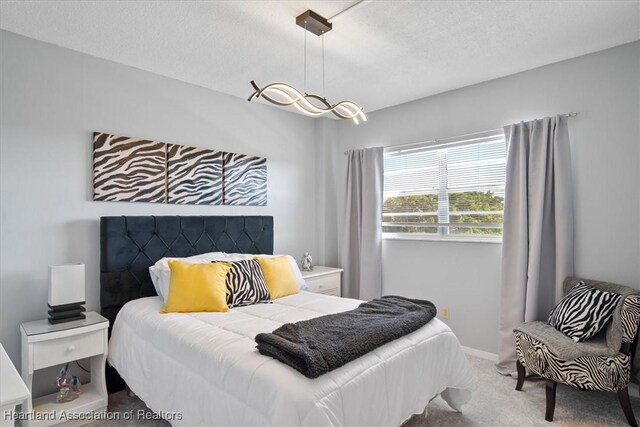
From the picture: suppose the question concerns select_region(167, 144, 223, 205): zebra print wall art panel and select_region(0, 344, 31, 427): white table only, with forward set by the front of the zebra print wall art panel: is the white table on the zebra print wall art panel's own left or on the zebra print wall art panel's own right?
on the zebra print wall art panel's own right

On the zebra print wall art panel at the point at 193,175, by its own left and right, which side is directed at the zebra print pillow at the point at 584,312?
front

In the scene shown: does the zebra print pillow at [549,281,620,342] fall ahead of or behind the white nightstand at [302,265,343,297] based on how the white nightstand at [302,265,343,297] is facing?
ahead

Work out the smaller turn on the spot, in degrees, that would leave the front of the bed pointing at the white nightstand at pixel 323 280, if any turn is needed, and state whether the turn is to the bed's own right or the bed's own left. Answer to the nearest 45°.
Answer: approximately 135° to the bed's own left

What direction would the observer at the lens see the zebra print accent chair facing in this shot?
facing the viewer and to the left of the viewer

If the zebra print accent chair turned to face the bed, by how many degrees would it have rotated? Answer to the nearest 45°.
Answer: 0° — it already faces it

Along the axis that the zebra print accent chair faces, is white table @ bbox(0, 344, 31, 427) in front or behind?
in front

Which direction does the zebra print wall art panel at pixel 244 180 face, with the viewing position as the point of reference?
facing the viewer and to the right of the viewer

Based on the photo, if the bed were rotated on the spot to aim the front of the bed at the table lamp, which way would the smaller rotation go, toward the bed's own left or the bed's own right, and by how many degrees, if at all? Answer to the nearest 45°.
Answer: approximately 135° to the bed's own right

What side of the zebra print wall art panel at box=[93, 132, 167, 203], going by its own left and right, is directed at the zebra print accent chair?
front

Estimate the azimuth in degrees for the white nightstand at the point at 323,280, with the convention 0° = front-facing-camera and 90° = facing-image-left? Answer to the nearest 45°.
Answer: approximately 315°
